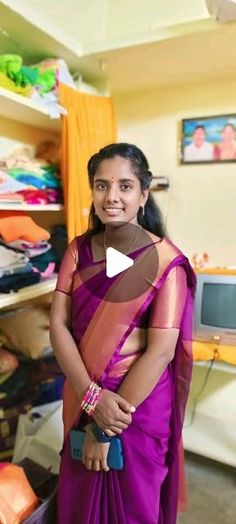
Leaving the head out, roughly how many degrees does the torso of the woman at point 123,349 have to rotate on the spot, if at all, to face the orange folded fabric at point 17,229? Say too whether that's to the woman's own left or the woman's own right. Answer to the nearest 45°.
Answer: approximately 135° to the woman's own right

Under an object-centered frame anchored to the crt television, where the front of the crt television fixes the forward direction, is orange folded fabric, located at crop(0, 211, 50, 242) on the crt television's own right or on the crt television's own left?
on the crt television's own right

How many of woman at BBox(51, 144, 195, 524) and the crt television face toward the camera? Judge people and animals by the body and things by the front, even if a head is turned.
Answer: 2

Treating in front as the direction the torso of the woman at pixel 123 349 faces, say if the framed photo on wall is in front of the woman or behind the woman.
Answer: behind

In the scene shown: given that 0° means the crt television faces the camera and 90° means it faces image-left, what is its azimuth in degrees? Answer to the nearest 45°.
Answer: approximately 0°

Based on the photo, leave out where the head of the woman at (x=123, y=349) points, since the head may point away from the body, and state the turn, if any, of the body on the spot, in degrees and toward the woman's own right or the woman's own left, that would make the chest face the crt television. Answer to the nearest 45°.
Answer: approximately 135° to the woman's own left

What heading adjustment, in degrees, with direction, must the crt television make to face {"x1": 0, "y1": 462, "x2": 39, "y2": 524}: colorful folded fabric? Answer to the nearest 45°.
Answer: approximately 45° to its right
